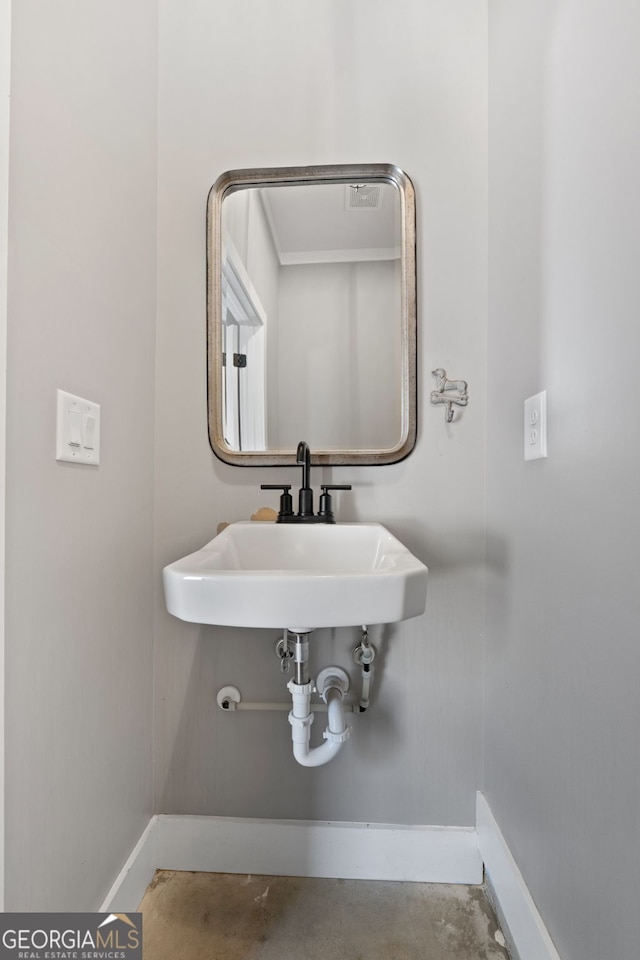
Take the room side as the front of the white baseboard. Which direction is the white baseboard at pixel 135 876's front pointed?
to the viewer's right

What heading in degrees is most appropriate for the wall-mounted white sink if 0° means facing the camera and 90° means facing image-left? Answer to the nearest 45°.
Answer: approximately 0°
